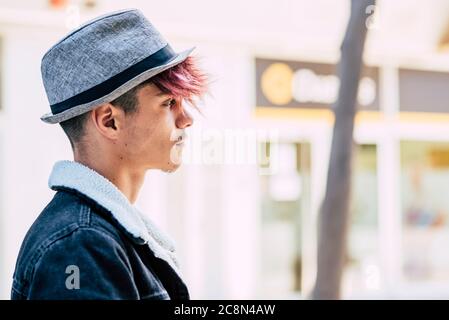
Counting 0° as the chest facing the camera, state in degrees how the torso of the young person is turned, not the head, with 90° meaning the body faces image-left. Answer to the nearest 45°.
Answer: approximately 270°

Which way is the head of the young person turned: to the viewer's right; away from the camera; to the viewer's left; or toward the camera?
to the viewer's right
